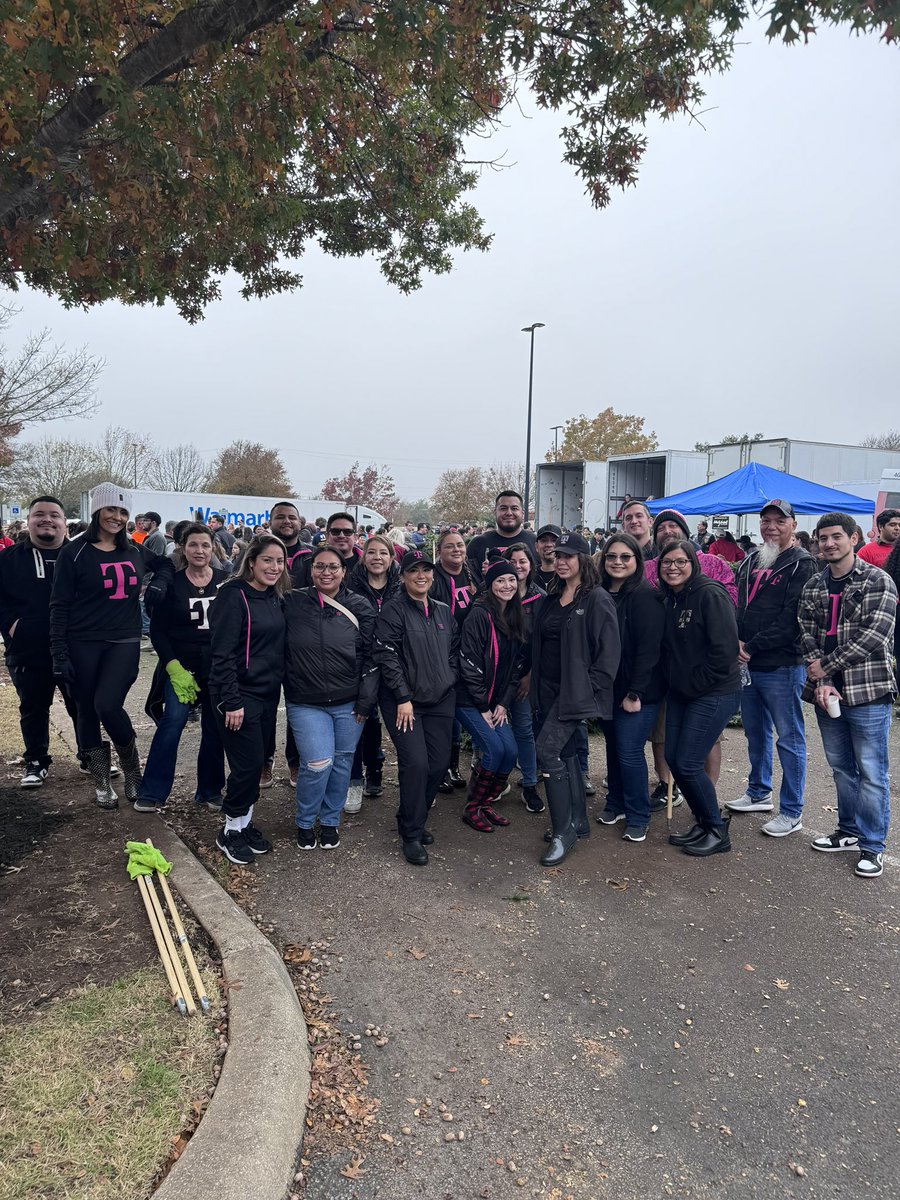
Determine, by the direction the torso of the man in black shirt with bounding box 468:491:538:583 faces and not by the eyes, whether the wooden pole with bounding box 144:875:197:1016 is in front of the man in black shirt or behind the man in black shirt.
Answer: in front

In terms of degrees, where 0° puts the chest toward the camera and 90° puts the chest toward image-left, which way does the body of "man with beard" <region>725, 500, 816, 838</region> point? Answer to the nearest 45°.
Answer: approximately 45°

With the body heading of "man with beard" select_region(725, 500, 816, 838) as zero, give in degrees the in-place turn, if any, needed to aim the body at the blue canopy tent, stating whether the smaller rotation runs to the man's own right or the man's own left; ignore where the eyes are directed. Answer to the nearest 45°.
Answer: approximately 135° to the man's own right

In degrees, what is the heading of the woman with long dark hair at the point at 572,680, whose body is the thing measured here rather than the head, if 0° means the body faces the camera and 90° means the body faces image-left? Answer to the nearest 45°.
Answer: approximately 45°

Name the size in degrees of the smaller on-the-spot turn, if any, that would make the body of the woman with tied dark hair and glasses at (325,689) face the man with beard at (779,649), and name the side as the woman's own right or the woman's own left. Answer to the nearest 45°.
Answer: approximately 90° to the woman's own left

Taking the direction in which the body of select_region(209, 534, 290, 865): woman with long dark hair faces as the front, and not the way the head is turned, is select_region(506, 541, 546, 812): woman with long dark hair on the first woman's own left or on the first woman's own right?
on the first woman's own left

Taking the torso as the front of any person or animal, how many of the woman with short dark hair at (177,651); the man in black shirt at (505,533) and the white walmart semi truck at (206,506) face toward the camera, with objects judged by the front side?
2
